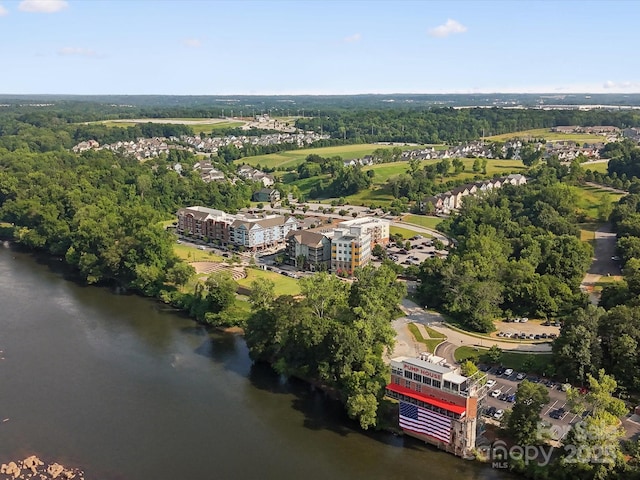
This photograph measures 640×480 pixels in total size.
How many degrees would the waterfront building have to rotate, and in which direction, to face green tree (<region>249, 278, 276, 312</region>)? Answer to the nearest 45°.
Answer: approximately 90° to its right

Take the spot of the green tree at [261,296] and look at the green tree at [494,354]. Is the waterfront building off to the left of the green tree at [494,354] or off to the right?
right

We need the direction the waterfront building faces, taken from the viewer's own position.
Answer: facing the viewer and to the left of the viewer

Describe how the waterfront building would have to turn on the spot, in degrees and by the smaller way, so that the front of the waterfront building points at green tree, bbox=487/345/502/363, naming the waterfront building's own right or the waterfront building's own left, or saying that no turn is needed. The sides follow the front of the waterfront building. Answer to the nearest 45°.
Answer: approximately 135° to the waterfront building's own right
